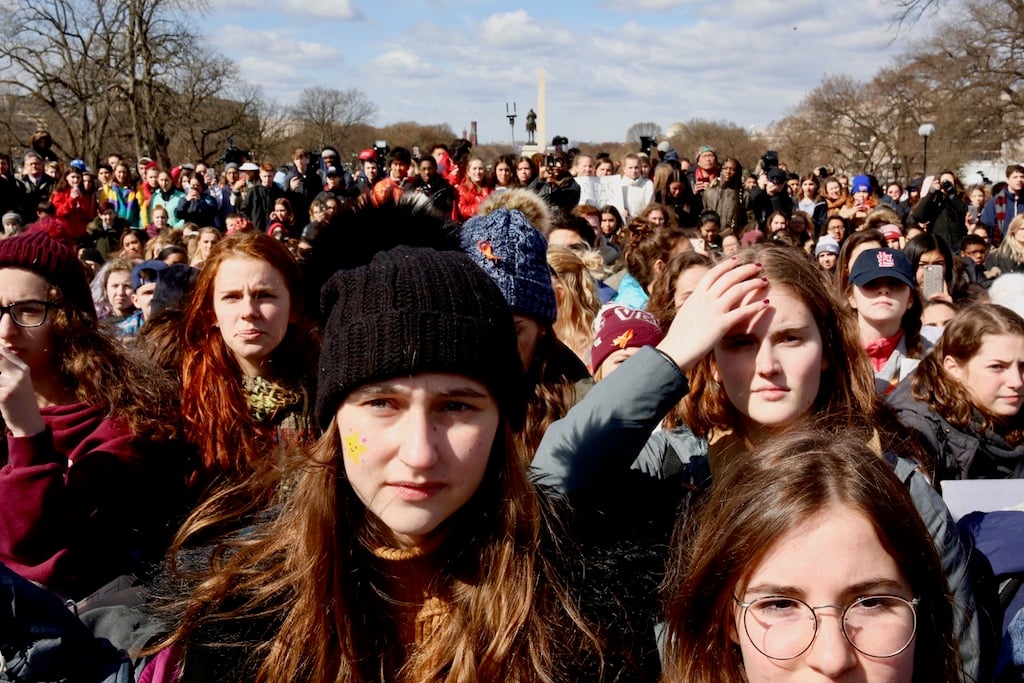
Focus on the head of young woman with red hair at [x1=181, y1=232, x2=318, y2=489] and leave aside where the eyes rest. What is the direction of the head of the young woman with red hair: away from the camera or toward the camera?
toward the camera

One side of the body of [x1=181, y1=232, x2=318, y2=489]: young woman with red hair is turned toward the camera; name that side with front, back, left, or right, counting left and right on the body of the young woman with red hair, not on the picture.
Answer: front

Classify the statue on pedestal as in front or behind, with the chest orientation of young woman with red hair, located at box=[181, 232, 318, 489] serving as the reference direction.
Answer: behind
